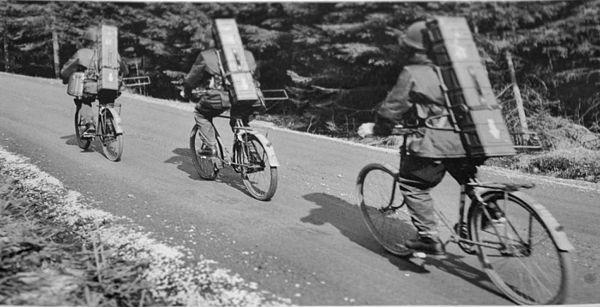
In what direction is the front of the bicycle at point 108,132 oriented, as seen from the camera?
facing away from the viewer and to the left of the viewer

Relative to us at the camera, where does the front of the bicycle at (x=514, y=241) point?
facing away from the viewer and to the left of the viewer

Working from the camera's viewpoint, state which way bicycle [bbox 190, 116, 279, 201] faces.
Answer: facing away from the viewer and to the left of the viewer

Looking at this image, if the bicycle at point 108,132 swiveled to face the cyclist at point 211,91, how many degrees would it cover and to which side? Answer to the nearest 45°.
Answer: approximately 180°

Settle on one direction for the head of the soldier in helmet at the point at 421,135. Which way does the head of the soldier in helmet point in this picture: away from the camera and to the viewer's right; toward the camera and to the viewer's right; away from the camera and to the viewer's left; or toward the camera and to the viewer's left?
away from the camera and to the viewer's left

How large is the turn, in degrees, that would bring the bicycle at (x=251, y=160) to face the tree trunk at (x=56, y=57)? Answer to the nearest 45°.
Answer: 0° — it already faces it

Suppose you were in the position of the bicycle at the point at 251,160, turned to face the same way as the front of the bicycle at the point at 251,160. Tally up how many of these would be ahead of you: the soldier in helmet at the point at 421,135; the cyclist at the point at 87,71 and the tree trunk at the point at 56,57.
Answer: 2

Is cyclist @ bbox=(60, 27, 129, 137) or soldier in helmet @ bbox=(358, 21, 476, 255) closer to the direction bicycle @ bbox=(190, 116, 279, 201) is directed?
the cyclist
